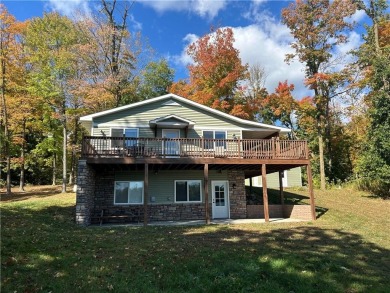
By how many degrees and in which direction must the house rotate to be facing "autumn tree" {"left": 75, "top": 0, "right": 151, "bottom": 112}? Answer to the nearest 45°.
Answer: approximately 135° to its right

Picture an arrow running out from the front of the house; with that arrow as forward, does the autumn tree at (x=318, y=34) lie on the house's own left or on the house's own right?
on the house's own left

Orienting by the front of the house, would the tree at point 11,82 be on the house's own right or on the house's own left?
on the house's own right

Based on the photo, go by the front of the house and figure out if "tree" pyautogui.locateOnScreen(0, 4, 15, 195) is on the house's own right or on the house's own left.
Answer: on the house's own right

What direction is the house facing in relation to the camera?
toward the camera

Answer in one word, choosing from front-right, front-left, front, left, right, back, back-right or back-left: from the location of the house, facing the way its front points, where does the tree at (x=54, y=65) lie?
back-right

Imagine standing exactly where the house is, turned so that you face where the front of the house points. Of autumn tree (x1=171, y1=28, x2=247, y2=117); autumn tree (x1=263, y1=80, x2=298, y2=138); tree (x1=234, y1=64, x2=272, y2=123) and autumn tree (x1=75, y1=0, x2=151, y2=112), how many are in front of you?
0

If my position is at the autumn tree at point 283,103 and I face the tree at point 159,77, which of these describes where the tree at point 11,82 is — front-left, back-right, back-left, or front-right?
front-left

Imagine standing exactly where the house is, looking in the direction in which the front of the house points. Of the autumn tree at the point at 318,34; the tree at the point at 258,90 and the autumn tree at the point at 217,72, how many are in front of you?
0

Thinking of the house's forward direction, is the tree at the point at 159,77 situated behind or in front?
behind

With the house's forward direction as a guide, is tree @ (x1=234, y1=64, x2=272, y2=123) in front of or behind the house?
behind

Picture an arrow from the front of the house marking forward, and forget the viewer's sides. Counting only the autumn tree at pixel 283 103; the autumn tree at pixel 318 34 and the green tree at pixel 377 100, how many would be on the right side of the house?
0

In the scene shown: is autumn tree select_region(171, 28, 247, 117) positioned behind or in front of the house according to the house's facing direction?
behind

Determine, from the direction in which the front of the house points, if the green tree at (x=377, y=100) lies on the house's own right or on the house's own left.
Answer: on the house's own left
